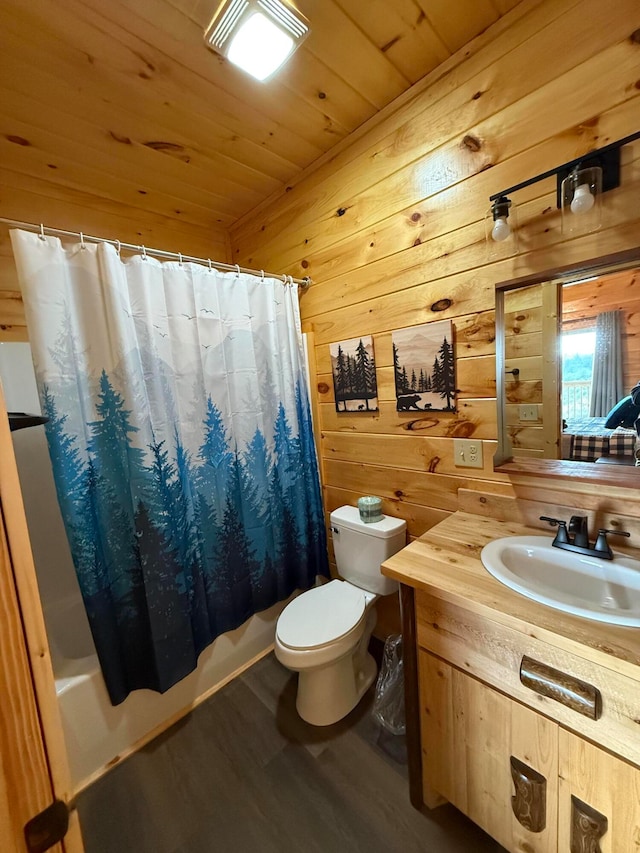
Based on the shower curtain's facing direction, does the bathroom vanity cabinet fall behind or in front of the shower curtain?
in front

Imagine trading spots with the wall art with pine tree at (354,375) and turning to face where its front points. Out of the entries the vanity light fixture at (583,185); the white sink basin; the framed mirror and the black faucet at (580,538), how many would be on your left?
4

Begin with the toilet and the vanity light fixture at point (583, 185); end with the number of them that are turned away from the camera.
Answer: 0

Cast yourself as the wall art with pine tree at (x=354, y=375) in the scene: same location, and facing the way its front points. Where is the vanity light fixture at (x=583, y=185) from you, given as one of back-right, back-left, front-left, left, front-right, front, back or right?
left

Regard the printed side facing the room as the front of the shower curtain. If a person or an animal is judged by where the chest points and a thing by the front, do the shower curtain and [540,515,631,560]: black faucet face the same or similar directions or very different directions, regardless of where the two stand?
very different directions

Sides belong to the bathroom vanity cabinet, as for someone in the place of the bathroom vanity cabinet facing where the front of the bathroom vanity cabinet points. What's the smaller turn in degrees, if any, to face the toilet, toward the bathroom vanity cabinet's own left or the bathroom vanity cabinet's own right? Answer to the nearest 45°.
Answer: approximately 90° to the bathroom vanity cabinet's own right

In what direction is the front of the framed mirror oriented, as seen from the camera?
facing the viewer and to the left of the viewer

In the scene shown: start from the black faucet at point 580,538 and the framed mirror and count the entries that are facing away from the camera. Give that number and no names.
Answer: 0

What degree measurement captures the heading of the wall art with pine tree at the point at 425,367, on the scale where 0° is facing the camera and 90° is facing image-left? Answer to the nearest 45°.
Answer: approximately 45°

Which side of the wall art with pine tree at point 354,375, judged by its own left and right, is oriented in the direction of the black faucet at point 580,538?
left
